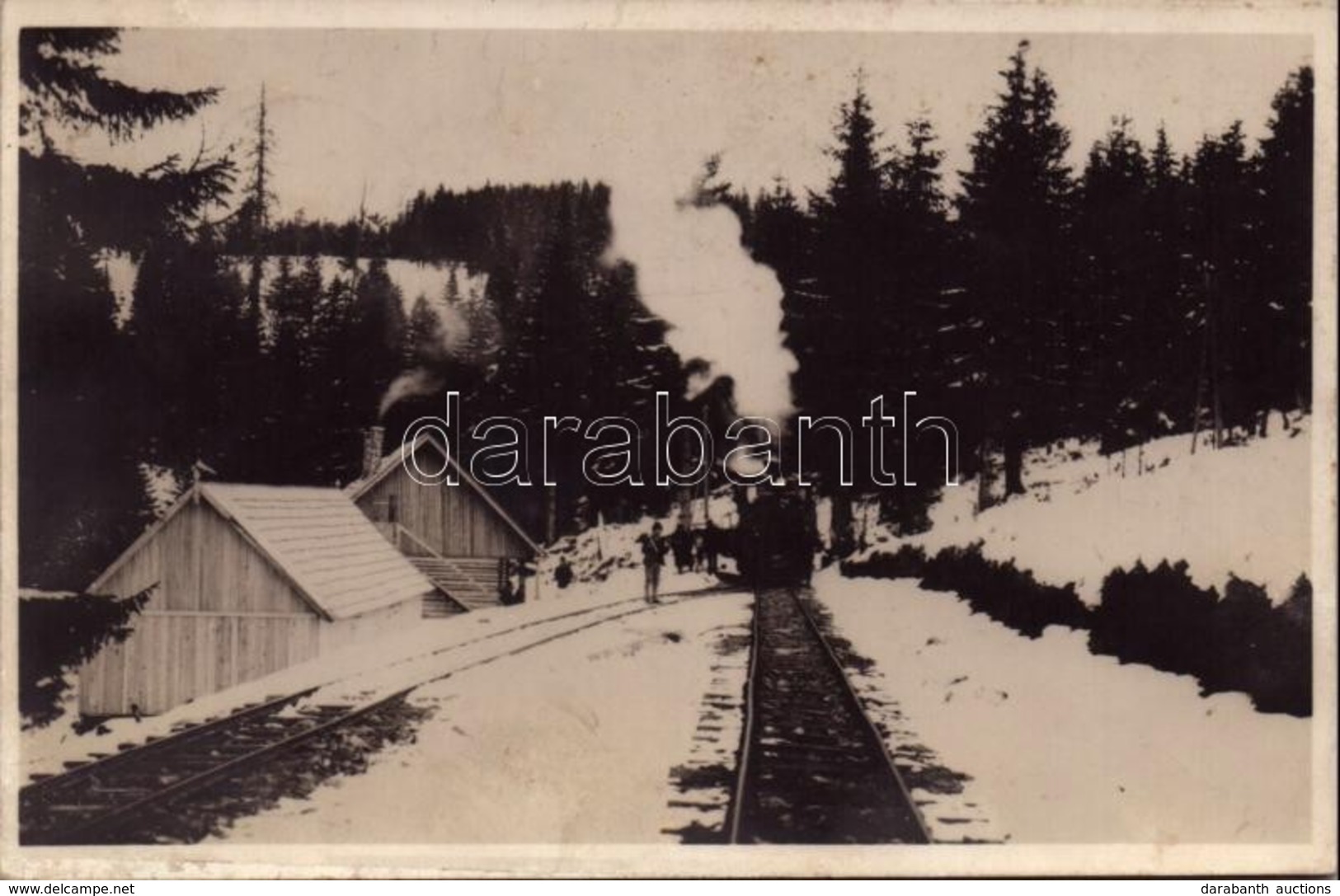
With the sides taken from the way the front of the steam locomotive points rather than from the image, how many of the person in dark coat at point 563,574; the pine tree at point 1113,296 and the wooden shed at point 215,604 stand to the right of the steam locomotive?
2

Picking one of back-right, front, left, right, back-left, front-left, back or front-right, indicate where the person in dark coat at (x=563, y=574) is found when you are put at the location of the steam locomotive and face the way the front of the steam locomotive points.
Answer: right

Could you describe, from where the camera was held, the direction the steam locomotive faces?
facing the viewer

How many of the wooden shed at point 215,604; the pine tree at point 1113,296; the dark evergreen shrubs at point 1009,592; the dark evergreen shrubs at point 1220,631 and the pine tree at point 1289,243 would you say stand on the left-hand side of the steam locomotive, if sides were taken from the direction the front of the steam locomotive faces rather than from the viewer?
4

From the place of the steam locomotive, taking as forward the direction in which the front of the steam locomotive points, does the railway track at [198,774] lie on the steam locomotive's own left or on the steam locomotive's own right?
on the steam locomotive's own right

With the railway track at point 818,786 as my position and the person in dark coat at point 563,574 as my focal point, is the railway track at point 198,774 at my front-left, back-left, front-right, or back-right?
front-left

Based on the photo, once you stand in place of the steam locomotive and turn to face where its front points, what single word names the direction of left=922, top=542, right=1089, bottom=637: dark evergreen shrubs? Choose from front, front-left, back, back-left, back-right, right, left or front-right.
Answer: left

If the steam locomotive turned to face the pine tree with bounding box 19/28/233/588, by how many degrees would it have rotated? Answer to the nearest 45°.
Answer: approximately 90° to its right
